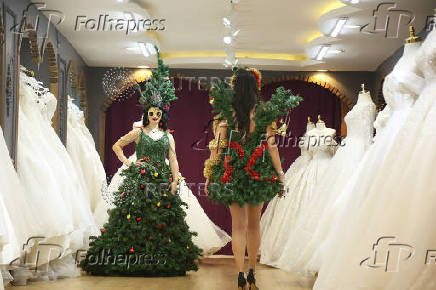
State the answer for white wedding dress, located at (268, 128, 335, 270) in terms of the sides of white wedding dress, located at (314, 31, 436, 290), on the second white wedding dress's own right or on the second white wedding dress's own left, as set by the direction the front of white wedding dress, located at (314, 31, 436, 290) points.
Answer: on the second white wedding dress's own right

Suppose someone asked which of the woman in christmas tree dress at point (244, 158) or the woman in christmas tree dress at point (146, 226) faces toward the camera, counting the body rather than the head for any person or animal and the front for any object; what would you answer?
the woman in christmas tree dress at point (146, 226)

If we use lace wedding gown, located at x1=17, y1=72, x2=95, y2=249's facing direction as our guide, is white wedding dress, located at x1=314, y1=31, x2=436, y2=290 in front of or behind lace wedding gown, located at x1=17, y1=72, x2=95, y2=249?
in front

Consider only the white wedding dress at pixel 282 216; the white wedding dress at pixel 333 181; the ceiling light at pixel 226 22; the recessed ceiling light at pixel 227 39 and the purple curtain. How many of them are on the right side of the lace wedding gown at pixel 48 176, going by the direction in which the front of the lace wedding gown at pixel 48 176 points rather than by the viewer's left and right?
0

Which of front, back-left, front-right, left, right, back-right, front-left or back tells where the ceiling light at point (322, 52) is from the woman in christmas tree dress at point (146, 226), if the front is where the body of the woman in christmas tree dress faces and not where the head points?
back-left

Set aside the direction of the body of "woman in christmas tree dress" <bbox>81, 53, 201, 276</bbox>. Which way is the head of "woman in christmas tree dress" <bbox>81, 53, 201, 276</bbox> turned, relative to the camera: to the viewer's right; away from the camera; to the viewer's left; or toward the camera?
toward the camera

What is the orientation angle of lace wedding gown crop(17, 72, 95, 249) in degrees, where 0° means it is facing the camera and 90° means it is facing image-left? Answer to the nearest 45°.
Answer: approximately 315°

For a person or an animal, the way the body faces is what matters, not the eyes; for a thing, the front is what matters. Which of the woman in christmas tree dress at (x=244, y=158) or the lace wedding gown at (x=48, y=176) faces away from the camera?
the woman in christmas tree dress

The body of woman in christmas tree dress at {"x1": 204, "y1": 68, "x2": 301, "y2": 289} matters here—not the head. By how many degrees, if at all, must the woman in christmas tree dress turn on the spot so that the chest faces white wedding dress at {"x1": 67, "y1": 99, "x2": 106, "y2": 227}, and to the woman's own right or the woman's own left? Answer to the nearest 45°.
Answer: approximately 45° to the woman's own left

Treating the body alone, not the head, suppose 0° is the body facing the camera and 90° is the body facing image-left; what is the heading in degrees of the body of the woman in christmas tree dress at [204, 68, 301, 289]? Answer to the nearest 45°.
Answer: approximately 180°

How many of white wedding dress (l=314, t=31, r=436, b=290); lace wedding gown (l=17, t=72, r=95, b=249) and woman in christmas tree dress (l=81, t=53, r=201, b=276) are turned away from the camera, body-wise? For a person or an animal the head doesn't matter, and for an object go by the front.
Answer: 0

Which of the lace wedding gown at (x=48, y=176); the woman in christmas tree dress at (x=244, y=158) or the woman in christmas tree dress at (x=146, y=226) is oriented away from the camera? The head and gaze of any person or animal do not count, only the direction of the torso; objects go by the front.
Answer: the woman in christmas tree dress at (x=244, y=158)

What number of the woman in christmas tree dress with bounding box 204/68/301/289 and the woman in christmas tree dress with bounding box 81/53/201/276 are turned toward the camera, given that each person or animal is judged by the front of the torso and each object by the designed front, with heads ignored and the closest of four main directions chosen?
1

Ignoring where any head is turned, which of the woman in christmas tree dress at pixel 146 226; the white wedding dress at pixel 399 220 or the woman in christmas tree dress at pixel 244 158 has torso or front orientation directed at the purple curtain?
the woman in christmas tree dress at pixel 244 158

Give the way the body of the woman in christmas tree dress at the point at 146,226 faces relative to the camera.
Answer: toward the camera

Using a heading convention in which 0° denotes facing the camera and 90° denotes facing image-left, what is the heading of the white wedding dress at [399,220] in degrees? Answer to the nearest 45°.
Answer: approximately 45°

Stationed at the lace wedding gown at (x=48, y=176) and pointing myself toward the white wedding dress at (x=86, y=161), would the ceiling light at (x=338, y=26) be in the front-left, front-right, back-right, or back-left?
front-right

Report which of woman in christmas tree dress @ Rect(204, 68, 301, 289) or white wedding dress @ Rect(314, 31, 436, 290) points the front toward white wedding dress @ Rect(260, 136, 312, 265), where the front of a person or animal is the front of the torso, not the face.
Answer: the woman in christmas tree dress

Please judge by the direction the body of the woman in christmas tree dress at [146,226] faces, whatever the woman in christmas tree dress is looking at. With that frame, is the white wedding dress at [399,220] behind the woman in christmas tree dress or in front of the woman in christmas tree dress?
in front

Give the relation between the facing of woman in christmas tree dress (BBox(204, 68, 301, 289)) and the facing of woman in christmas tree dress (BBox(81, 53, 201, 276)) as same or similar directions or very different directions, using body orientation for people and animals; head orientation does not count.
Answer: very different directions
